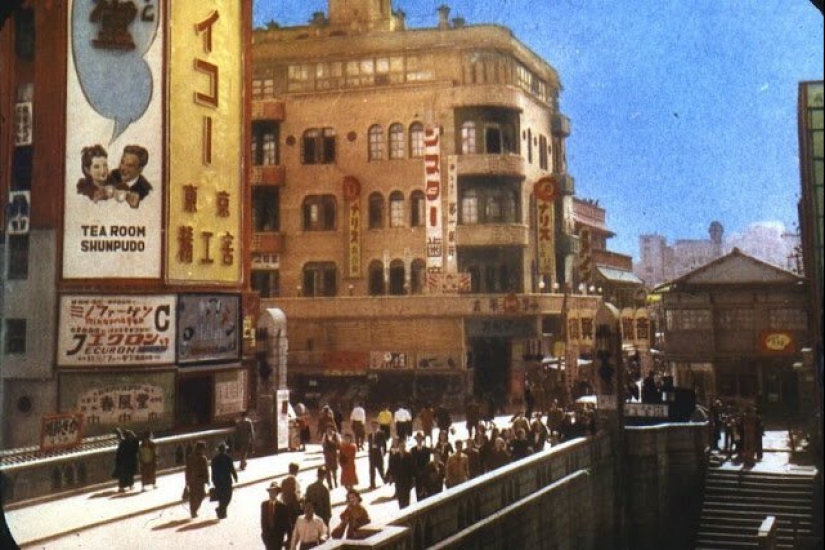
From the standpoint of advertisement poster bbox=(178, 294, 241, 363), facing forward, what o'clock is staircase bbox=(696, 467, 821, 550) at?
The staircase is roughly at 12 o'clock from the advertisement poster.

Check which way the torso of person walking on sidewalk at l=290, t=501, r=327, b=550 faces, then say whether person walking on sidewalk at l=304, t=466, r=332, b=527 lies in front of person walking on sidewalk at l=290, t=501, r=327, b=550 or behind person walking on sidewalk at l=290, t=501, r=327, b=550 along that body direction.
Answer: behind

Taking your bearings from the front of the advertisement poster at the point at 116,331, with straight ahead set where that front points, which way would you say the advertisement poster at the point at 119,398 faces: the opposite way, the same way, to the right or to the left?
the same way

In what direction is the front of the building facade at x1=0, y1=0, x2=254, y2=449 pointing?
toward the camera

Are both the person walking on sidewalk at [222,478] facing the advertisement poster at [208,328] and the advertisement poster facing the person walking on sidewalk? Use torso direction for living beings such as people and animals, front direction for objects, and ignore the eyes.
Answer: yes

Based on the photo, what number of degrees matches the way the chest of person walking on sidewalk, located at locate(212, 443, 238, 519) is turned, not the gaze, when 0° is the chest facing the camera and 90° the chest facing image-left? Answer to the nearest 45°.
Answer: approximately 180°

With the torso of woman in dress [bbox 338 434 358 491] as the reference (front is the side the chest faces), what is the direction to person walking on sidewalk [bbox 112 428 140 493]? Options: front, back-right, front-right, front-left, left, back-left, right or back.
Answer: right

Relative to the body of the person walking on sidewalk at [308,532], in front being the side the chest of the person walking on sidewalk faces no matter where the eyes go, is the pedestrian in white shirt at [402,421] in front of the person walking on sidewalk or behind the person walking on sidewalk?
behind

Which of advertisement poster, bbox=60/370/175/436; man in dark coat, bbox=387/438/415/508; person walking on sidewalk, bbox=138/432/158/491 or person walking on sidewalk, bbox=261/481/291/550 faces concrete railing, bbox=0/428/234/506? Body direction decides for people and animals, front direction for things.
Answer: the advertisement poster

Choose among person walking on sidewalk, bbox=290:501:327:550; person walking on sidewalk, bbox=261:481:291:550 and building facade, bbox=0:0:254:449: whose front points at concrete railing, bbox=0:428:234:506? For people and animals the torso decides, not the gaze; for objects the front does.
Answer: the building facade

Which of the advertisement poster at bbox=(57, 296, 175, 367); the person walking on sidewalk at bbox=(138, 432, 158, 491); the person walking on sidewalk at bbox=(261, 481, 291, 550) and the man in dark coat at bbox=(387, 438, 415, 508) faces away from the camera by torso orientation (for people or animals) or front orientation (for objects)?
the person walking on sidewalk at bbox=(138, 432, 158, 491)

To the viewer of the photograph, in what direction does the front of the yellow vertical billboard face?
facing the viewer

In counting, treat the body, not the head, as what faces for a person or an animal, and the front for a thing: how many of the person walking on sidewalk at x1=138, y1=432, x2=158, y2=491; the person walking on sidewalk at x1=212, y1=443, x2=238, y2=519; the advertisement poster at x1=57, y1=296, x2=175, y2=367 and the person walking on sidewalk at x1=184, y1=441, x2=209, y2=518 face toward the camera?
1

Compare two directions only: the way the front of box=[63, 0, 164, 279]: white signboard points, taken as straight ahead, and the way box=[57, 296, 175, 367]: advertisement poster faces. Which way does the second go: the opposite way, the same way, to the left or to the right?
the same way

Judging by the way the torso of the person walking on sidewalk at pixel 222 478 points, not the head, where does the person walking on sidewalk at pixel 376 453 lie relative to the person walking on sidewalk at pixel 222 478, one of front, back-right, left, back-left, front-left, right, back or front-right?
front-right

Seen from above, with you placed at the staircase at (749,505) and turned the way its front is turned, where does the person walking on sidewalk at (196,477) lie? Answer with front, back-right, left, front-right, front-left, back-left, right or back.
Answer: front-right

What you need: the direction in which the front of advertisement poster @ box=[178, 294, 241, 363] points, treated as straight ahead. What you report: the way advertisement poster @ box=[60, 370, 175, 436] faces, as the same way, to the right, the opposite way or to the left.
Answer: the same way

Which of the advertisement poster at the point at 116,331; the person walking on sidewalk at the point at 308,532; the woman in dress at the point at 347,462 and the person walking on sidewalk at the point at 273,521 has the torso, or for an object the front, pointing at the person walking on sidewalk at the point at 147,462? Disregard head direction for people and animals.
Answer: the advertisement poster

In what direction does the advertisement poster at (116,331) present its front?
toward the camera

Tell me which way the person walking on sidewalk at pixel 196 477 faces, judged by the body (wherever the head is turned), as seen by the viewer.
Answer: away from the camera

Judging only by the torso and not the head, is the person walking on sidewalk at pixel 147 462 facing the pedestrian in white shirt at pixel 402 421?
no

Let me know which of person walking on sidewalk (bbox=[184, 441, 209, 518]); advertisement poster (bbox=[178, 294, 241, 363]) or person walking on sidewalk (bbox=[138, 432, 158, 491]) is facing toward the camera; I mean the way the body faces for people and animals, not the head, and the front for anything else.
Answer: the advertisement poster
